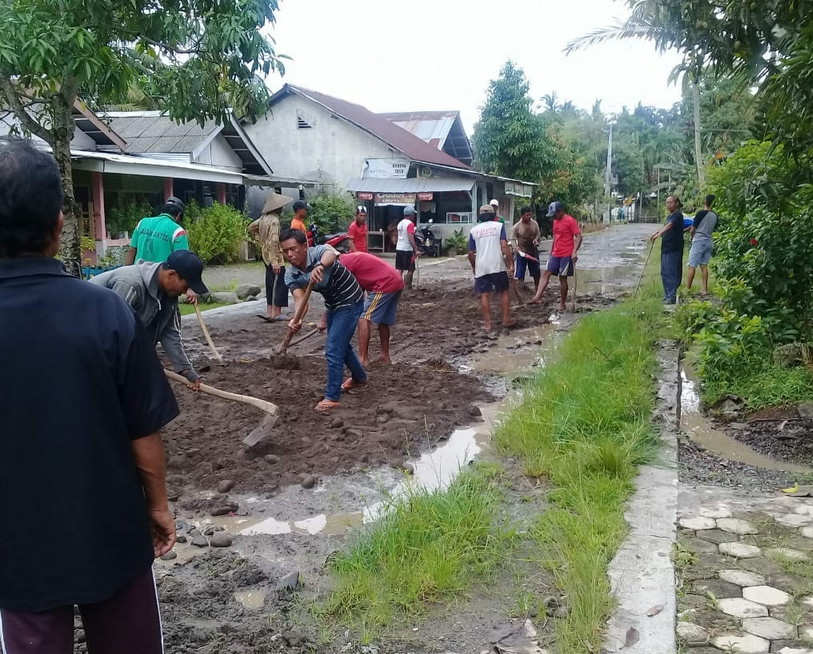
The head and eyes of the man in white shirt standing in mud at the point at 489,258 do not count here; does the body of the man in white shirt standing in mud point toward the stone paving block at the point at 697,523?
no

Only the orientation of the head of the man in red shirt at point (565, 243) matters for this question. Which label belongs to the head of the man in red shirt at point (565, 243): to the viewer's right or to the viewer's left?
to the viewer's left

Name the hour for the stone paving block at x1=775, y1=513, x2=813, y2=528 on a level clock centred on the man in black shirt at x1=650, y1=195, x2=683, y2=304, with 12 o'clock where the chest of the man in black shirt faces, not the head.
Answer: The stone paving block is roughly at 9 o'clock from the man in black shirt.

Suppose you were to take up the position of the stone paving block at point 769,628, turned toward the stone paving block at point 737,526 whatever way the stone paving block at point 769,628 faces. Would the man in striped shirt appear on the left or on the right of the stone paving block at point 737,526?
left

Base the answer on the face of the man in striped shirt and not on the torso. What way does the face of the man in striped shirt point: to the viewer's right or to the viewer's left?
to the viewer's left

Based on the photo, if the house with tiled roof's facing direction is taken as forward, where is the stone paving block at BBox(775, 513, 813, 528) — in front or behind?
in front

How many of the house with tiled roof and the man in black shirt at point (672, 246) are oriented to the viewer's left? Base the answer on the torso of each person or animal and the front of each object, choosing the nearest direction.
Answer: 1

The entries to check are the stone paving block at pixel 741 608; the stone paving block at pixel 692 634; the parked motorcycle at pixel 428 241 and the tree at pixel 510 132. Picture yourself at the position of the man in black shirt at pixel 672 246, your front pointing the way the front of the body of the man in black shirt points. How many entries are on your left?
2

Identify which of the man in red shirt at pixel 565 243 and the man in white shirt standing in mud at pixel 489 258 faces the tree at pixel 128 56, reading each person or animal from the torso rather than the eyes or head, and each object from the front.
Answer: the man in red shirt

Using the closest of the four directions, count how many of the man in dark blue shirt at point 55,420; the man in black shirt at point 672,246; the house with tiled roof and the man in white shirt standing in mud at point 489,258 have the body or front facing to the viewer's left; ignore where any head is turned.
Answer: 1

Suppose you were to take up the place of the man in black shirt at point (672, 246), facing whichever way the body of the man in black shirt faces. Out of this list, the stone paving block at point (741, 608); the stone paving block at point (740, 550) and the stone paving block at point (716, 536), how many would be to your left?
3

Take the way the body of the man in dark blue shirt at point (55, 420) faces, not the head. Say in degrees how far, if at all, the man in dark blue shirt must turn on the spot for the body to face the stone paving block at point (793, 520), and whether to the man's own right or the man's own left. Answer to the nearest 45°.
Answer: approximately 90° to the man's own right

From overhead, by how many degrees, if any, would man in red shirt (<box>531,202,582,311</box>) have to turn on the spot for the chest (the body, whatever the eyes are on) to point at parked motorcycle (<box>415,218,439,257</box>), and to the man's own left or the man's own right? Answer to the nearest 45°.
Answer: approximately 135° to the man's own right

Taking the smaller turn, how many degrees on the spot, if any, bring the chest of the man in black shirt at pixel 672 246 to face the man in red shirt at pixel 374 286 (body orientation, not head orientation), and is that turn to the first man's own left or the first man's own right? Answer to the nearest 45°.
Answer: approximately 45° to the first man's own left

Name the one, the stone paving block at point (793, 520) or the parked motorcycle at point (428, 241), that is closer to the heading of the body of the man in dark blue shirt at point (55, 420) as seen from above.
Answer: the parked motorcycle

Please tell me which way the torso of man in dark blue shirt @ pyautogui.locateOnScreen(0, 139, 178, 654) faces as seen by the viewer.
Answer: away from the camera

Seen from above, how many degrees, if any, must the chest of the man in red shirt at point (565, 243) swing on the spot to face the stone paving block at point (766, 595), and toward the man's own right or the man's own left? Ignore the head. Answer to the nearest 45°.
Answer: approximately 45° to the man's own left
